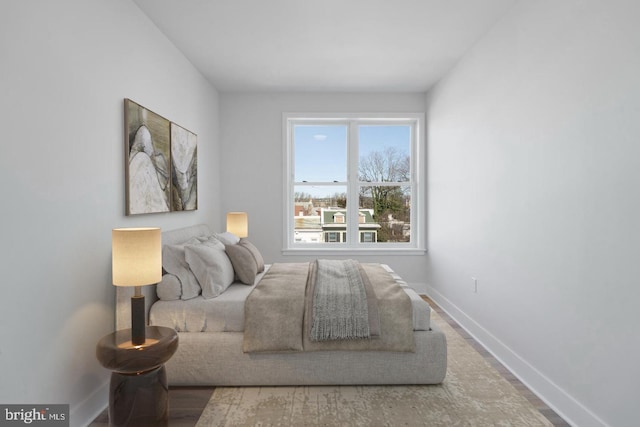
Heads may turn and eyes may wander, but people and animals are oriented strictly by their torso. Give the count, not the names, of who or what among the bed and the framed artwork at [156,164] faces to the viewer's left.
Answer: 0

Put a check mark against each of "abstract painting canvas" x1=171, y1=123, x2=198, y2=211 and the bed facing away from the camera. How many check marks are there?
0

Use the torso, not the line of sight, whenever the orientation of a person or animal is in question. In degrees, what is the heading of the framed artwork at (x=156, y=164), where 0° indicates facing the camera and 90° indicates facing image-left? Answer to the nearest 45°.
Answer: approximately 315°

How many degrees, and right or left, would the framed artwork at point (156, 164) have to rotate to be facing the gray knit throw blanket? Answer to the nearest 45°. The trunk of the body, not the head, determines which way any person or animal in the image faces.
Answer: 0° — it already faces it

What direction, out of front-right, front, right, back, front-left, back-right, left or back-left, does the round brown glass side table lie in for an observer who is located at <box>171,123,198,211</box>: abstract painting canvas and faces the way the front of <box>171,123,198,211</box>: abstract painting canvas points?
front-right

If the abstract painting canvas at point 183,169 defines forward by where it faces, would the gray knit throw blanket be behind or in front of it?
in front

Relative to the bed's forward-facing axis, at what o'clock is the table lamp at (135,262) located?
The table lamp is roughly at 5 o'clock from the bed.

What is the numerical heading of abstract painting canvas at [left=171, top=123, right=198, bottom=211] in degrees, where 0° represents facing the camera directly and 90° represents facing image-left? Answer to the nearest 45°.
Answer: approximately 315°

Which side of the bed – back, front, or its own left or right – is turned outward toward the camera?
right

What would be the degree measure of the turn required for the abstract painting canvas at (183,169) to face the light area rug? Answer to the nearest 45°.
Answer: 0° — it already faces it

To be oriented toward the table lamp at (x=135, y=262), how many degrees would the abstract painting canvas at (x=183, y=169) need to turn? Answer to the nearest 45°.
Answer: approximately 45° to its right

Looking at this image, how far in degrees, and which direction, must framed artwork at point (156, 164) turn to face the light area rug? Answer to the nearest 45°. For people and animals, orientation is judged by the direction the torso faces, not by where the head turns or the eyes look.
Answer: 0° — it already faces it
